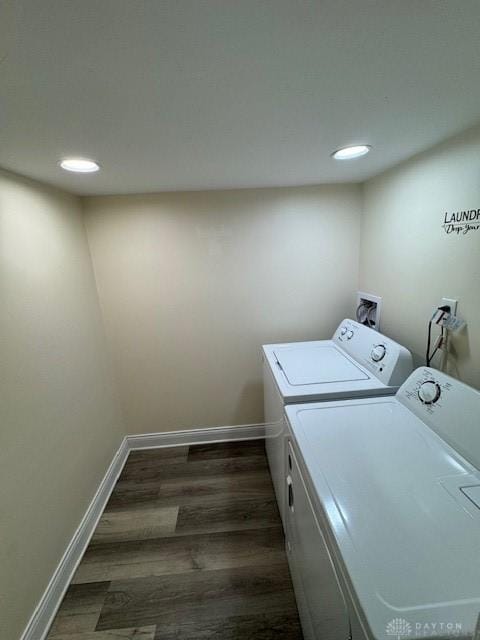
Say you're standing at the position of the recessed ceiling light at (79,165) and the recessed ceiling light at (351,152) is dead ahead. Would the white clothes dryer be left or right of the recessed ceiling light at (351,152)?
right

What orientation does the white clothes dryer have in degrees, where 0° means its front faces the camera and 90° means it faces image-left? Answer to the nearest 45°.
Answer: approximately 45°
